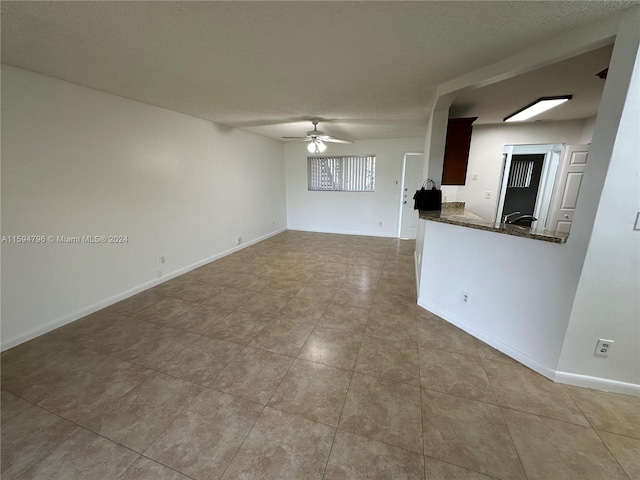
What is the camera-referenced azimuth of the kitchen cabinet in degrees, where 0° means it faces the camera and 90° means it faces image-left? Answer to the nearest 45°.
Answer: approximately 270°

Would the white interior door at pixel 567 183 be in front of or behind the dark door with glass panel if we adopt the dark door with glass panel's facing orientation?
in front

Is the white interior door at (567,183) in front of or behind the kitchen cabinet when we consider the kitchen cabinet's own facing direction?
in front

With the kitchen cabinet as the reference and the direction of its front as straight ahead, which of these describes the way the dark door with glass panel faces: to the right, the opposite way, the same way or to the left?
to the right

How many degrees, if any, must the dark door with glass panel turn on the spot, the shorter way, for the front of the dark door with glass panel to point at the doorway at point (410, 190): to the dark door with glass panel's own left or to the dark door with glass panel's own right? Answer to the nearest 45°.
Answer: approximately 90° to the dark door with glass panel's own right

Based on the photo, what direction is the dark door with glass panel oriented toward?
toward the camera

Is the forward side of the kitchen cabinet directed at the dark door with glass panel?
no

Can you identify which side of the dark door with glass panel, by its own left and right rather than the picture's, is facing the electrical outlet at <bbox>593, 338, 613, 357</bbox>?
front

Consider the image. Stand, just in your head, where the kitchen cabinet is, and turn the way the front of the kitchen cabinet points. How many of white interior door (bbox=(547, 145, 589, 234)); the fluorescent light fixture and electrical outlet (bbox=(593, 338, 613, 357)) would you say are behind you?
0
